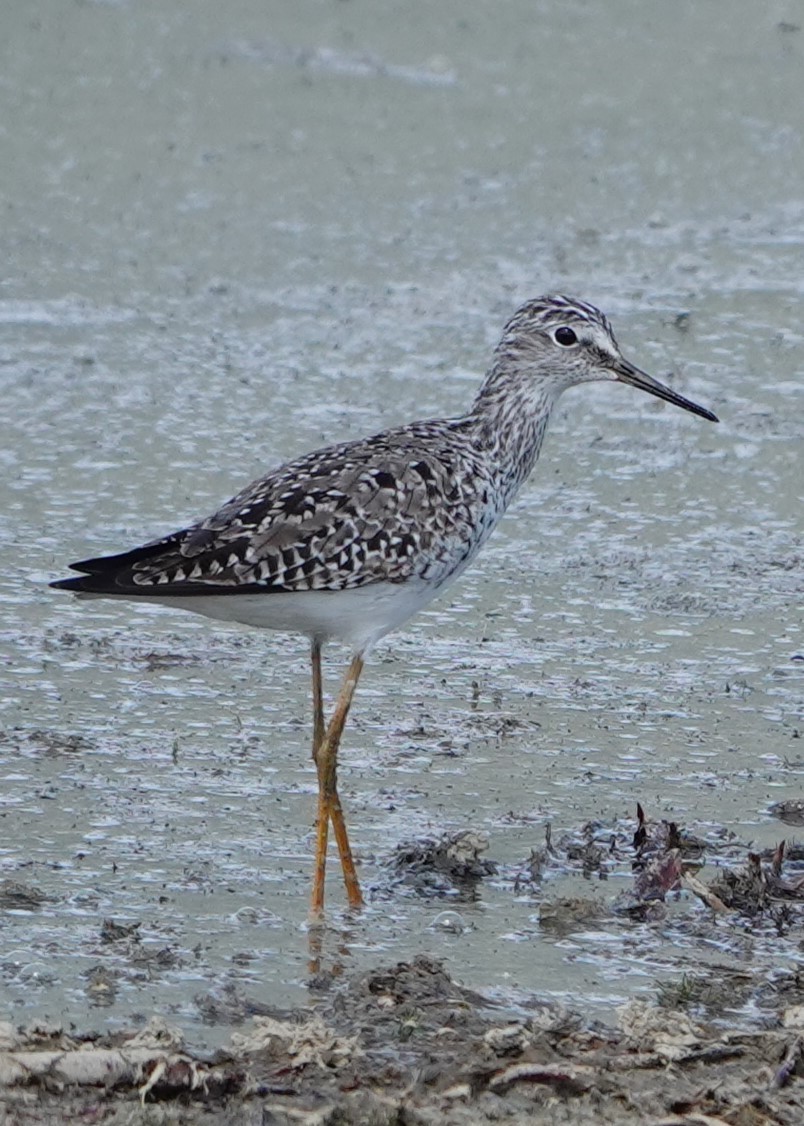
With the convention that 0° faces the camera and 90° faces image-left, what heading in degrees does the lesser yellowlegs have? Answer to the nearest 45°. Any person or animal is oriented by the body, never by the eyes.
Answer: approximately 270°
